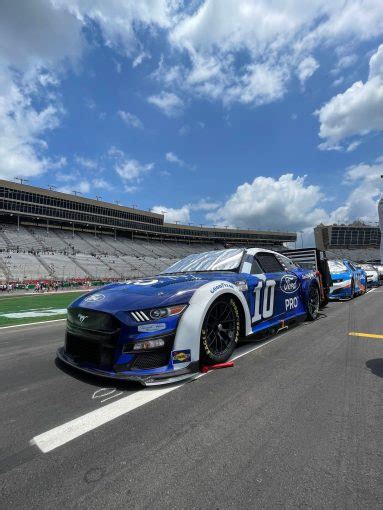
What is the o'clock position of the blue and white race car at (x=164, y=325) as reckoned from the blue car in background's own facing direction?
The blue and white race car is roughly at 11 o'clock from the blue car in background.

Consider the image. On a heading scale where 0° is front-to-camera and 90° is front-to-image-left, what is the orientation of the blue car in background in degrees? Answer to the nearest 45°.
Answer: approximately 45°

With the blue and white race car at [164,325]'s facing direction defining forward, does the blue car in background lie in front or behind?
behind

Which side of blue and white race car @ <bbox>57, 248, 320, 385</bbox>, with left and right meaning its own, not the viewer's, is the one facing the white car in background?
back

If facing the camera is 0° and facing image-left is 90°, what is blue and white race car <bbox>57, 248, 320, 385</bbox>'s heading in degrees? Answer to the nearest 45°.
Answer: approximately 45°
